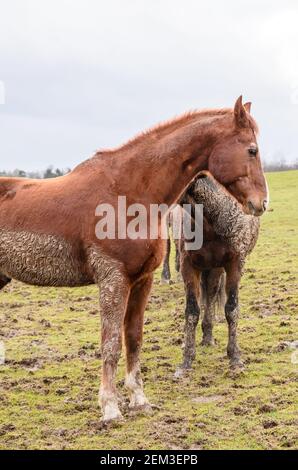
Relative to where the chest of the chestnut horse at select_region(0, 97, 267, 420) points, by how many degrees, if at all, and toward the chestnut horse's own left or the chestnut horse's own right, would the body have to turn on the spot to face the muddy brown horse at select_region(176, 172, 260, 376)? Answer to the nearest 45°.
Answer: approximately 45° to the chestnut horse's own left

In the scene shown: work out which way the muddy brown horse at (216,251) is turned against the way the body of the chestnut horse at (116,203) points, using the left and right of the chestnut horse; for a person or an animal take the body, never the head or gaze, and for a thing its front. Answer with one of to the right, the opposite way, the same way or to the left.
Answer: to the right

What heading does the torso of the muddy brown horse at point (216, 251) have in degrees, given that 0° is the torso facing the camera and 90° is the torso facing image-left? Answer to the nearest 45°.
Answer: approximately 0°

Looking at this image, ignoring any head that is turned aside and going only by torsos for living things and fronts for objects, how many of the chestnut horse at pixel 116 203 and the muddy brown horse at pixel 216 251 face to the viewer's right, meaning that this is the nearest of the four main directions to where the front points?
1

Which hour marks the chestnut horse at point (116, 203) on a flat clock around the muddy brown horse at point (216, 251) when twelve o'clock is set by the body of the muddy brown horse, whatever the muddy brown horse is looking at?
The chestnut horse is roughly at 1 o'clock from the muddy brown horse.

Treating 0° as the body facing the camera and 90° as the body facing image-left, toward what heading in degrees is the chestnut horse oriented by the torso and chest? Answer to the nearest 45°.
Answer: approximately 270°
